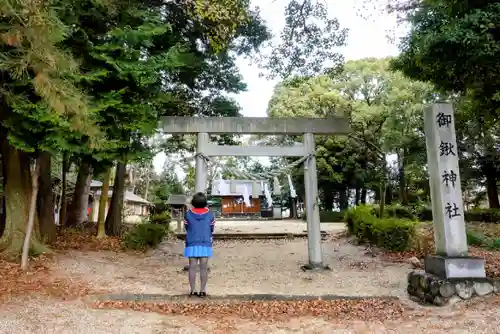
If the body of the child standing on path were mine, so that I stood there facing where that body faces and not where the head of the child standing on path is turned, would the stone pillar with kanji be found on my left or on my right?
on my right

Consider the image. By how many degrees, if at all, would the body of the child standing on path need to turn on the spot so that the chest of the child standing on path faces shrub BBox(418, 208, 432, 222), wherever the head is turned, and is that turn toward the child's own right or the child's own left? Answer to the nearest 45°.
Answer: approximately 45° to the child's own right

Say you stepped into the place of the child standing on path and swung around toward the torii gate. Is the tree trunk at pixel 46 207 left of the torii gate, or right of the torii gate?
left

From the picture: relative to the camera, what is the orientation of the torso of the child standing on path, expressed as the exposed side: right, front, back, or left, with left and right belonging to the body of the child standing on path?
back
